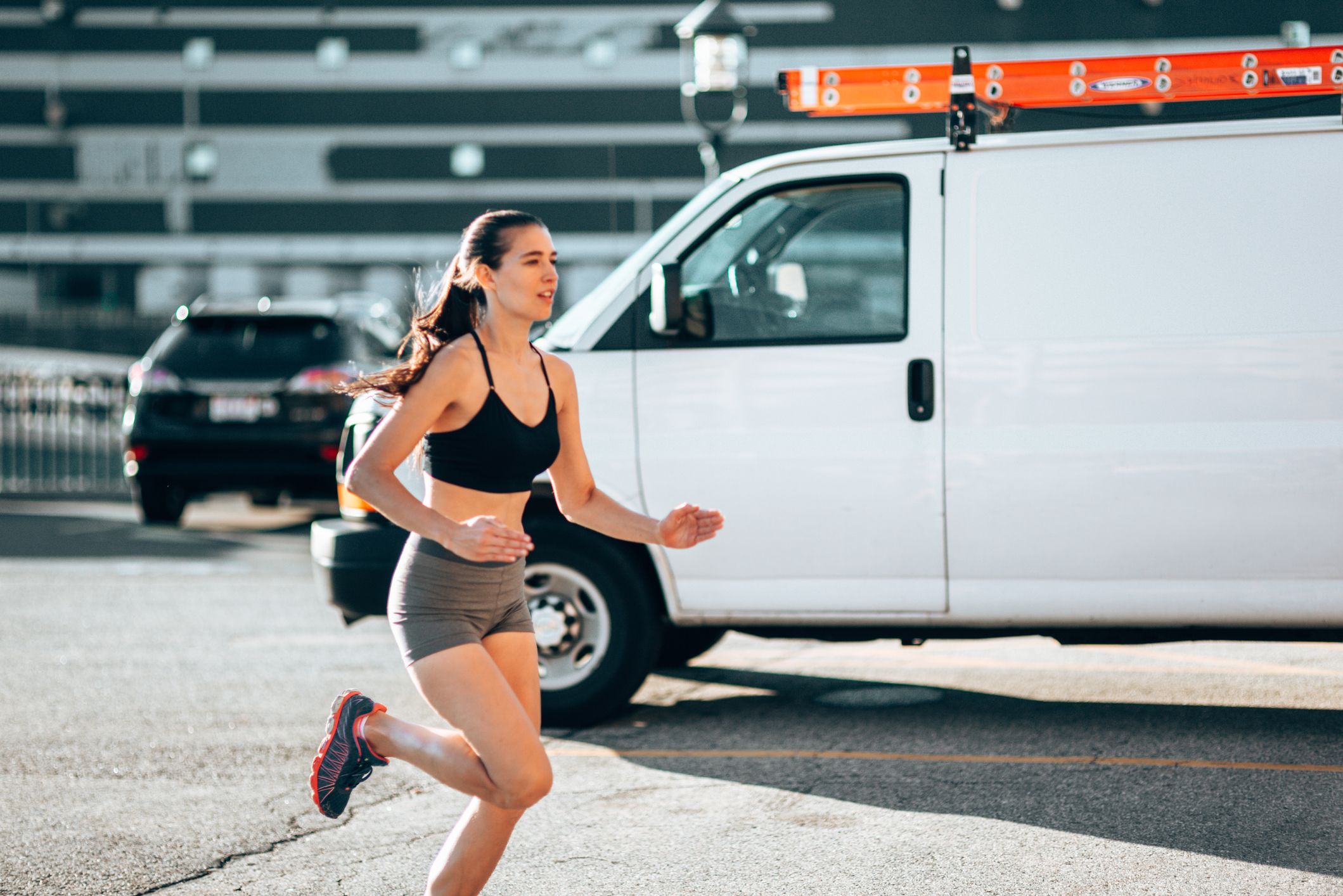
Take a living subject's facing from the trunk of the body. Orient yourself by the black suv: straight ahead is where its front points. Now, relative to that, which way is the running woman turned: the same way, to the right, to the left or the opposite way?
to the right

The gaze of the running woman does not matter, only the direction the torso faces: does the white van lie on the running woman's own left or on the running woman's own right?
on the running woman's own left

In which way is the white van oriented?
to the viewer's left

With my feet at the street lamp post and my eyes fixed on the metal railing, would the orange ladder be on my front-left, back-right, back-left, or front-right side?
back-left

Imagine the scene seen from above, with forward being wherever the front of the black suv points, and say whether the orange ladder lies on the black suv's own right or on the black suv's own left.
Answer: on the black suv's own right

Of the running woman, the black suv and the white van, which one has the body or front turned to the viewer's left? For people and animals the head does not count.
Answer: the white van

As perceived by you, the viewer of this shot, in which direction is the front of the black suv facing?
facing away from the viewer and to the right of the viewer

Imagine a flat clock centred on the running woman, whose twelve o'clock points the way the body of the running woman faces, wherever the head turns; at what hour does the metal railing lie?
The metal railing is roughly at 7 o'clock from the running woman.

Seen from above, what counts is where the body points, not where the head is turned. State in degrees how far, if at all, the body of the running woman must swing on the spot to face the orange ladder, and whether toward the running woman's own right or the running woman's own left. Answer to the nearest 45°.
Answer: approximately 90° to the running woman's own left

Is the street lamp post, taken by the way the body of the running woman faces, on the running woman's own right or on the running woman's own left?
on the running woman's own left

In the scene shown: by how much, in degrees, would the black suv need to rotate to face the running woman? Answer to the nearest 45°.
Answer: approximately 135° to its right

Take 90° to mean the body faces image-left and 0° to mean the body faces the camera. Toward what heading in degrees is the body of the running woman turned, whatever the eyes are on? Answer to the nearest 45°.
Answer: approximately 315°

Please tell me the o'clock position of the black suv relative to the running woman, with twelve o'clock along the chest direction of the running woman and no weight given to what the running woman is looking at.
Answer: The black suv is roughly at 7 o'clock from the running woman.
